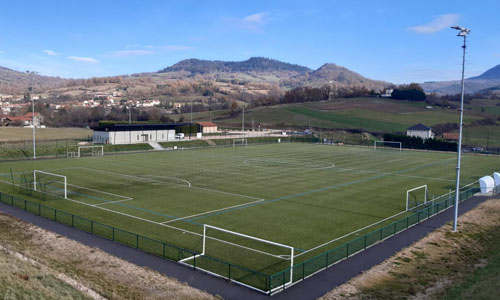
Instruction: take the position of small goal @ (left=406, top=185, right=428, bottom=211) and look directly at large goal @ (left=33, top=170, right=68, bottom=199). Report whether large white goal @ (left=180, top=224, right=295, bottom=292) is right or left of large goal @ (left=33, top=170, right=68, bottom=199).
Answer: left

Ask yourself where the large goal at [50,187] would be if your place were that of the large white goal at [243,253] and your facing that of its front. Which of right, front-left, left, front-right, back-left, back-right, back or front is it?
left

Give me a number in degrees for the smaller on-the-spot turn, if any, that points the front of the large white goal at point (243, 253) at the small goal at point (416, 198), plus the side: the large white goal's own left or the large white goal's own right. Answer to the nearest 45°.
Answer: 0° — it already faces it
